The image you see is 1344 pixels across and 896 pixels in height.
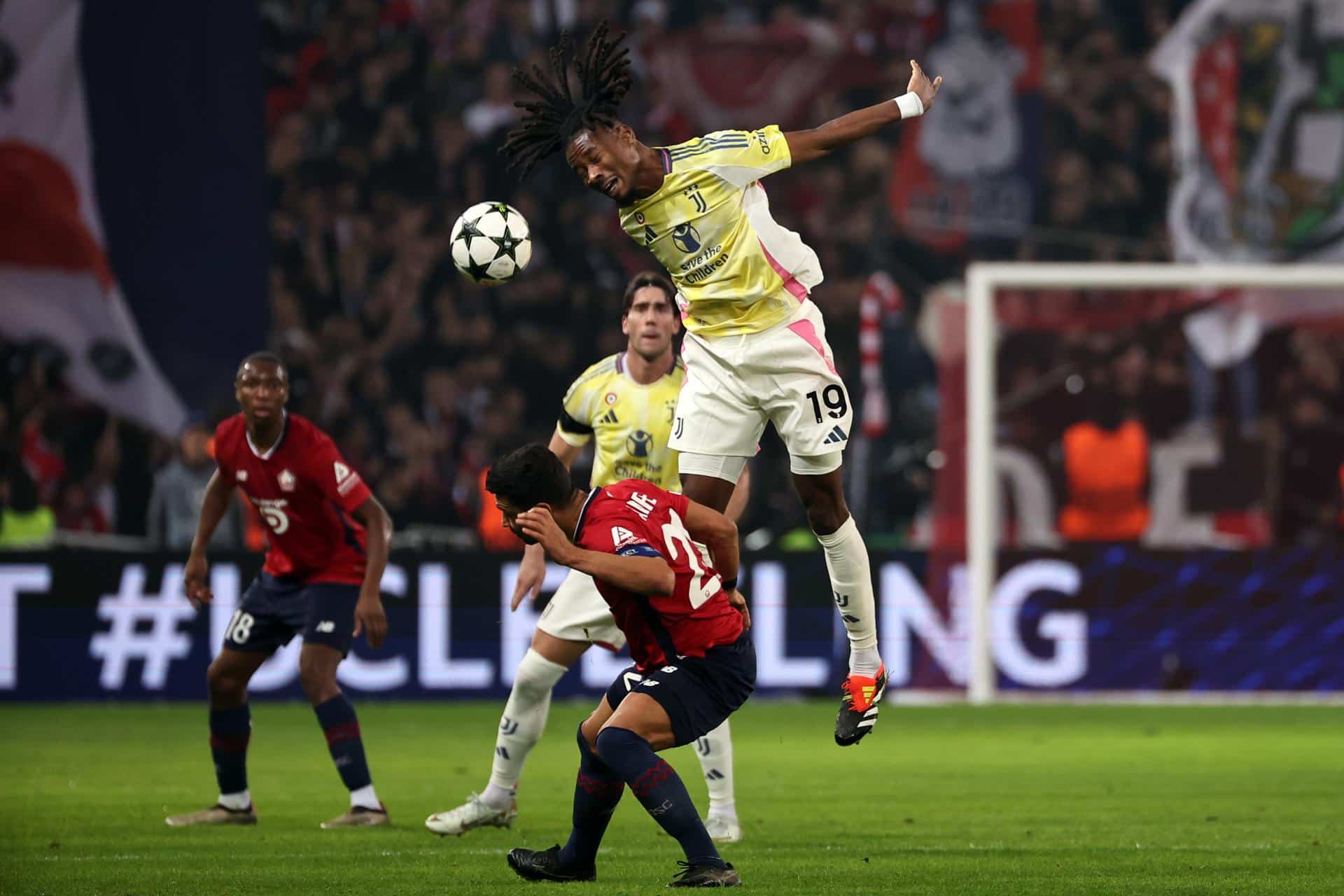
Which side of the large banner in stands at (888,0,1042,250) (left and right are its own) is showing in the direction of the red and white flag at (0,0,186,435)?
right

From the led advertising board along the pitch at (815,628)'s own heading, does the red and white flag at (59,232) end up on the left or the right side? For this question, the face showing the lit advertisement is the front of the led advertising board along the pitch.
on its right

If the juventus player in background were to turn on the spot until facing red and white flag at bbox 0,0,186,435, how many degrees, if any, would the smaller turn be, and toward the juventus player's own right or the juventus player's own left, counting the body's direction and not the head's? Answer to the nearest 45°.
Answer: approximately 135° to the juventus player's own right

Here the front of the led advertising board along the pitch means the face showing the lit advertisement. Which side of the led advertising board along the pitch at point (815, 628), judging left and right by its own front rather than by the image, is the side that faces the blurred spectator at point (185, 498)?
right

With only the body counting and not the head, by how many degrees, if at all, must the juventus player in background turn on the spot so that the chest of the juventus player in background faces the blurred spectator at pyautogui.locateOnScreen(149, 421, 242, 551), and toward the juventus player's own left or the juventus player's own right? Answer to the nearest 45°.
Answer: approximately 135° to the juventus player's own right

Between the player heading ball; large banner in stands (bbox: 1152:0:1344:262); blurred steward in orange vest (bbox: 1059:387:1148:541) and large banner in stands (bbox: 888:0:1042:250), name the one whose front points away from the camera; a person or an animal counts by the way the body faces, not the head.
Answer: the blurred steward in orange vest

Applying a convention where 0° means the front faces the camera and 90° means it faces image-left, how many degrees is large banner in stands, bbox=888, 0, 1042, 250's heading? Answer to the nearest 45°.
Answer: approximately 0°

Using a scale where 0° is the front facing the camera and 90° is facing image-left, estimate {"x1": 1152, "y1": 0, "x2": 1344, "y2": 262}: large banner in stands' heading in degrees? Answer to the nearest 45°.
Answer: approximately 0°

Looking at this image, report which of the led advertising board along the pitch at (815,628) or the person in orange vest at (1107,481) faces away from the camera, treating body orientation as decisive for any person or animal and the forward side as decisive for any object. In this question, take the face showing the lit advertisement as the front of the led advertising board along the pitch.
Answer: the person in orange vest

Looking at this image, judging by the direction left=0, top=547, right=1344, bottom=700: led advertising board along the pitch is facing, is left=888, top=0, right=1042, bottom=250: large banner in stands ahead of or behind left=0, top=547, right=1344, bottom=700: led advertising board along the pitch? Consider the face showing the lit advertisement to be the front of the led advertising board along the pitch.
behind

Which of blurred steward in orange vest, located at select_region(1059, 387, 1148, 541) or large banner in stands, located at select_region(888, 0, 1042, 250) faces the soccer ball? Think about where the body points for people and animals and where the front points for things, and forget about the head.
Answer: the large banner in stands

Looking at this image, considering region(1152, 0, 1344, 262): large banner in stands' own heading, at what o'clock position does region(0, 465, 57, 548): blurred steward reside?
The blurred steward is roughly at 2 o'clock from the large banner in stands.

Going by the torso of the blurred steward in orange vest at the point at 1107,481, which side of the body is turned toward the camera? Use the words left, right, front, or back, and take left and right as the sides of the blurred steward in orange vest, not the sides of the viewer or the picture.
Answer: back
